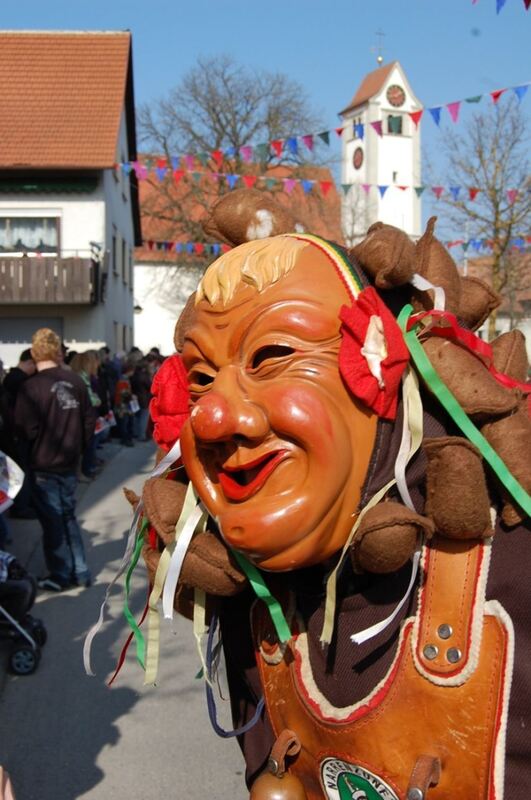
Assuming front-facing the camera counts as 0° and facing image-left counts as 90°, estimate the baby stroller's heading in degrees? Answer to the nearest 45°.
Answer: approximately 270°

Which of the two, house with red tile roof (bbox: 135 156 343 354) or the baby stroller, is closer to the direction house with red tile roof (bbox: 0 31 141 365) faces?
the baby stroller

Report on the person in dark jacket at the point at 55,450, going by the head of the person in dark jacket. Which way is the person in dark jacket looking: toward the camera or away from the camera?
away from the camera

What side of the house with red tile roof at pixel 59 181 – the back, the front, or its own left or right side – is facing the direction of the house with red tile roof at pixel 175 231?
back

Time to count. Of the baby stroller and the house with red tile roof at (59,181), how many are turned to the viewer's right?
1

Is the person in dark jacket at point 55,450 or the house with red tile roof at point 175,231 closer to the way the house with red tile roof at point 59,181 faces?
the person in dark jacket

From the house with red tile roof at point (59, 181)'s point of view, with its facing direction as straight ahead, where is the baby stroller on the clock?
The baby stroller is roughly at 12 o'clock from the house with red tile roof.

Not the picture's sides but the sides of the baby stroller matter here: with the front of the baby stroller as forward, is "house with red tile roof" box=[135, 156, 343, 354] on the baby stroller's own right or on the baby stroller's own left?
on the baby stroller's own left

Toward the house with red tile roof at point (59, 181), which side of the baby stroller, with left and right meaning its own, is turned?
left

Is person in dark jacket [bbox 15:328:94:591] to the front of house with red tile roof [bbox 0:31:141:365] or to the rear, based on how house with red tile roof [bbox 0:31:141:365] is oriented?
to the front

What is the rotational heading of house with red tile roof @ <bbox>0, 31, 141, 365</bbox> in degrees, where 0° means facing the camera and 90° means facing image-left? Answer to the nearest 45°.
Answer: approximately 0°

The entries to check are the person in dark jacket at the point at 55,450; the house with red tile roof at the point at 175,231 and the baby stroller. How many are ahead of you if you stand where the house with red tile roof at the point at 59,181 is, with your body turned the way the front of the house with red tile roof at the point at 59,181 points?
2
